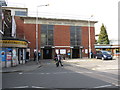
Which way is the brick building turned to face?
toward the camera
